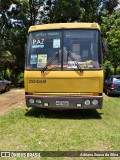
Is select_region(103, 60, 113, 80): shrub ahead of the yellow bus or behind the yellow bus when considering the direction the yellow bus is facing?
behind

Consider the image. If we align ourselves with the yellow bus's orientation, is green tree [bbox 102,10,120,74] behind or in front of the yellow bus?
behind

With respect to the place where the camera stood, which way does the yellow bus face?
facing the viewer
